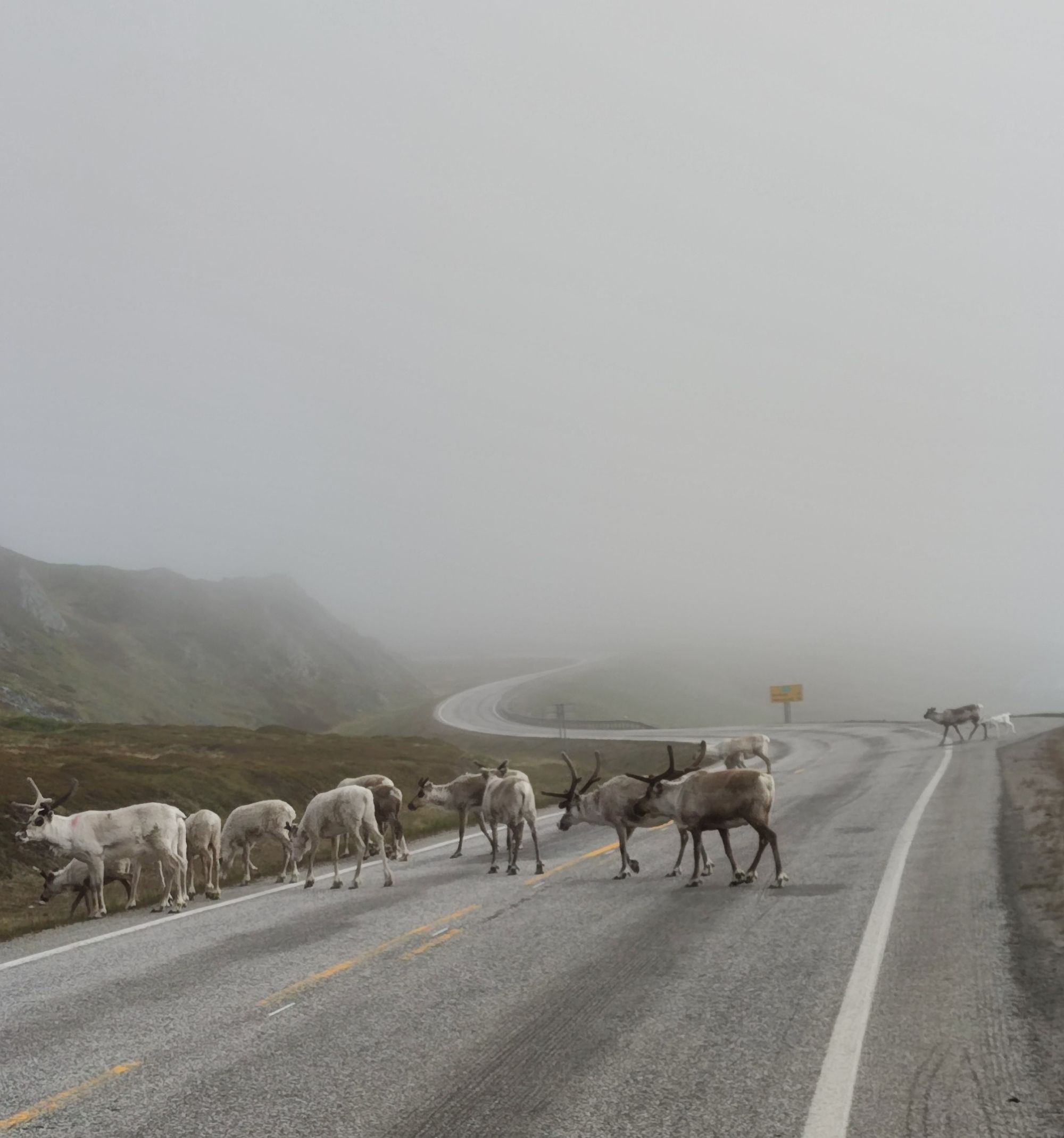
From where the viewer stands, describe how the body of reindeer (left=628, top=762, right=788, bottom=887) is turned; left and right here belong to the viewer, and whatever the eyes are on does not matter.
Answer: facing to the left of the viewer

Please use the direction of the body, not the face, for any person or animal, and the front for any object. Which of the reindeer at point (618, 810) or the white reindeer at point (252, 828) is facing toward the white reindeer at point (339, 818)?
the reindeer

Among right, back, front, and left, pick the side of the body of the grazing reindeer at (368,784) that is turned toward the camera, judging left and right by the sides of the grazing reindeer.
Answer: left

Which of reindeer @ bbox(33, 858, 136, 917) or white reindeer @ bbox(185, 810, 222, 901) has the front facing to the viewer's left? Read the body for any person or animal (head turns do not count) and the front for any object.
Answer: the reindeer

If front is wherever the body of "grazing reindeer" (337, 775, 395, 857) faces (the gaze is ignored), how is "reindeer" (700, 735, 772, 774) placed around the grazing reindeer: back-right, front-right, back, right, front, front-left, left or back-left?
back-right

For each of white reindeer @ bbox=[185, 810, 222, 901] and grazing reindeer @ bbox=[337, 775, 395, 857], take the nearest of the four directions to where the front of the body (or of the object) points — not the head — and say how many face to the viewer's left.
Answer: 1

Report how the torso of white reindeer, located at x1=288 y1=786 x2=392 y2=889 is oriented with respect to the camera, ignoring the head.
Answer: to the viewer's left

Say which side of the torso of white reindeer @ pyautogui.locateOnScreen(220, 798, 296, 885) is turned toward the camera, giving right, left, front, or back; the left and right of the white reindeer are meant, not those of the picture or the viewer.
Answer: left

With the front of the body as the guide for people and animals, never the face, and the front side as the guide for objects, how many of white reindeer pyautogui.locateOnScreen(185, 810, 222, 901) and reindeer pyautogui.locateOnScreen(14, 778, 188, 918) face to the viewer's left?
1

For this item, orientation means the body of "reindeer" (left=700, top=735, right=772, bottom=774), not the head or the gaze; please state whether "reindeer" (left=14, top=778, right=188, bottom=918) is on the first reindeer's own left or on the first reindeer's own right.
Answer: on the first reindeer's own left

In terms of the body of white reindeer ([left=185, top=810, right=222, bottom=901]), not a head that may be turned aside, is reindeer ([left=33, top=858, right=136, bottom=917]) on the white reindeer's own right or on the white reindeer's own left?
on the white reindeer's own left

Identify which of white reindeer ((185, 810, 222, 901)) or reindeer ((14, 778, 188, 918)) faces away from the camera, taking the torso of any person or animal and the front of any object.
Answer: the white reindeer

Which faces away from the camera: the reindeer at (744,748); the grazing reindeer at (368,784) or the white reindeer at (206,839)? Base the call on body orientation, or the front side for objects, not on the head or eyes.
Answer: the white reindeer

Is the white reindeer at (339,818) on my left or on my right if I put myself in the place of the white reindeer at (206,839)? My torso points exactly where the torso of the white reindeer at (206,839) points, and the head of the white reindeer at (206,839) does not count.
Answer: on my right

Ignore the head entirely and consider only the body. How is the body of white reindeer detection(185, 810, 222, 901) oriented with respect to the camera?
away from the camera

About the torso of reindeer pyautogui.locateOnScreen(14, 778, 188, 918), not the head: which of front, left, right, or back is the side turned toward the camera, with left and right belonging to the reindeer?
left
